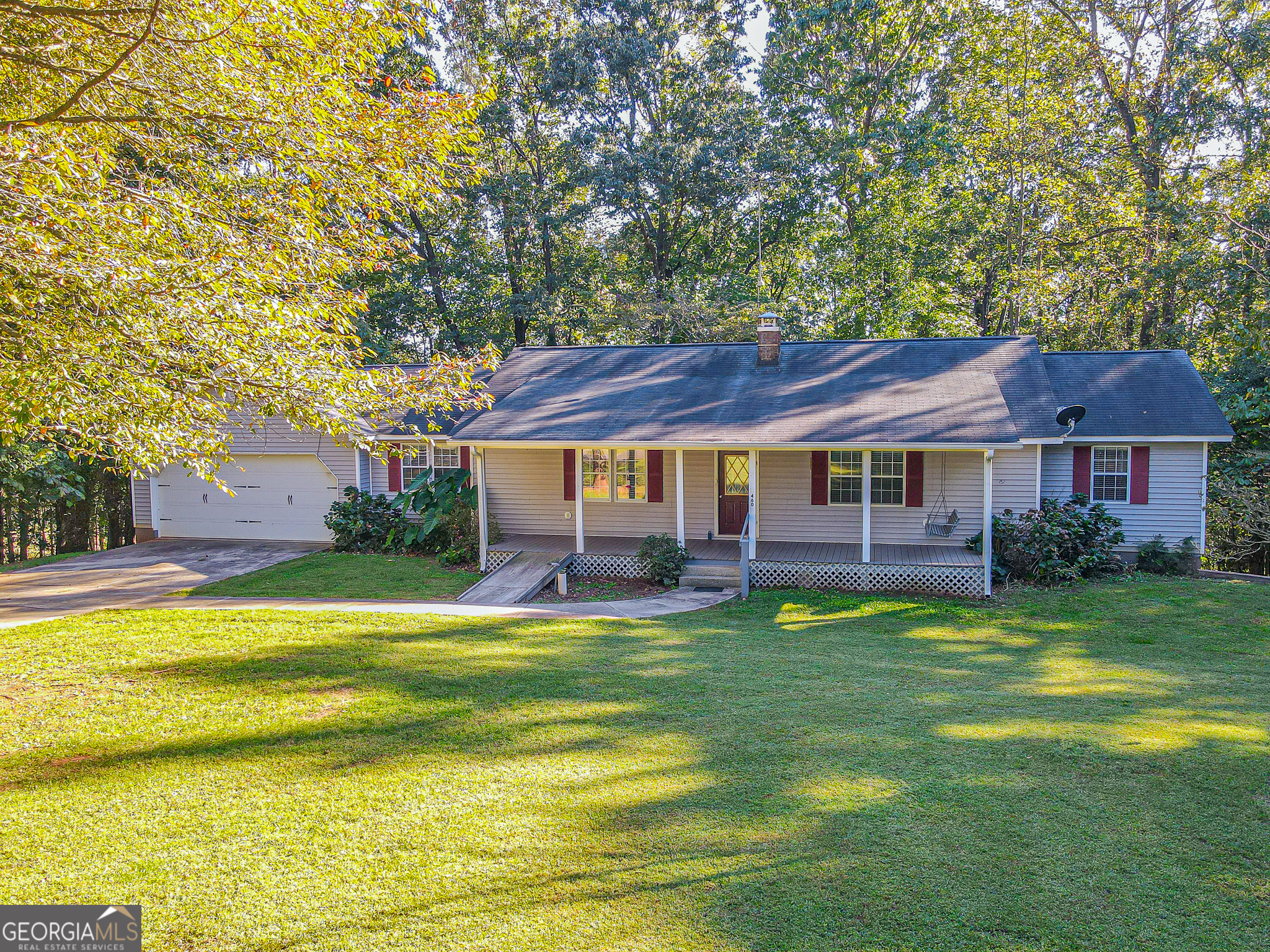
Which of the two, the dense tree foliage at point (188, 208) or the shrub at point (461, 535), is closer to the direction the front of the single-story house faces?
the dense tree foliage

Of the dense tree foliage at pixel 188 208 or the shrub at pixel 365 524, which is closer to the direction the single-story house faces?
the dense tree foliage

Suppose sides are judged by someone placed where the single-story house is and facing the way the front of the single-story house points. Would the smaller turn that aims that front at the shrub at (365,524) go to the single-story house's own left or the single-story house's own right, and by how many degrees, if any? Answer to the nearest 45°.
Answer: approximately 90° to the single-story house's own right

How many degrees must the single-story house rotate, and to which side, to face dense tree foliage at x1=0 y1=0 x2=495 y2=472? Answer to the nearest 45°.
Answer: approximately 45° to its right
